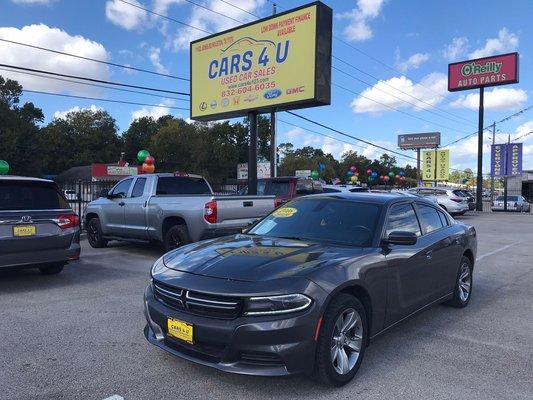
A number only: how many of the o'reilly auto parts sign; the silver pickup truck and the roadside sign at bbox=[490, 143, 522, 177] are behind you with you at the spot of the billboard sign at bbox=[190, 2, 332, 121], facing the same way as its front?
2

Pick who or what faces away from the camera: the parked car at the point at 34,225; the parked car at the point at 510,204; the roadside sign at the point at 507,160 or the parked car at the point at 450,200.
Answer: the parked car at the point at 34,225

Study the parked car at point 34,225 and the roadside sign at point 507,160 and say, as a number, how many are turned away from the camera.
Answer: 1

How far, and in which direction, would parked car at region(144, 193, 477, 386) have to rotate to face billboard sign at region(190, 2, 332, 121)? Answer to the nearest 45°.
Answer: approximately 135° to its right

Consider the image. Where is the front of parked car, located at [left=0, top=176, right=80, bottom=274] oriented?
away from the camera

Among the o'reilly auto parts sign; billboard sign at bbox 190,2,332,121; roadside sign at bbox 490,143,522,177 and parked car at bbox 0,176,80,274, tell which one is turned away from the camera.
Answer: the parked car

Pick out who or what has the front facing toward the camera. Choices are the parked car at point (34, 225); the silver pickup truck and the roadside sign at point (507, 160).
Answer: the roadside sign

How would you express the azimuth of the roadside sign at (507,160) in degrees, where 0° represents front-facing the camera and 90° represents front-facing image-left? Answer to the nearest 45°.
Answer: approximately 0°

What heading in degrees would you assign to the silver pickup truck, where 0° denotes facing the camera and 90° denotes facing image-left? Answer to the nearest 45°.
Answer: approximately 135°
